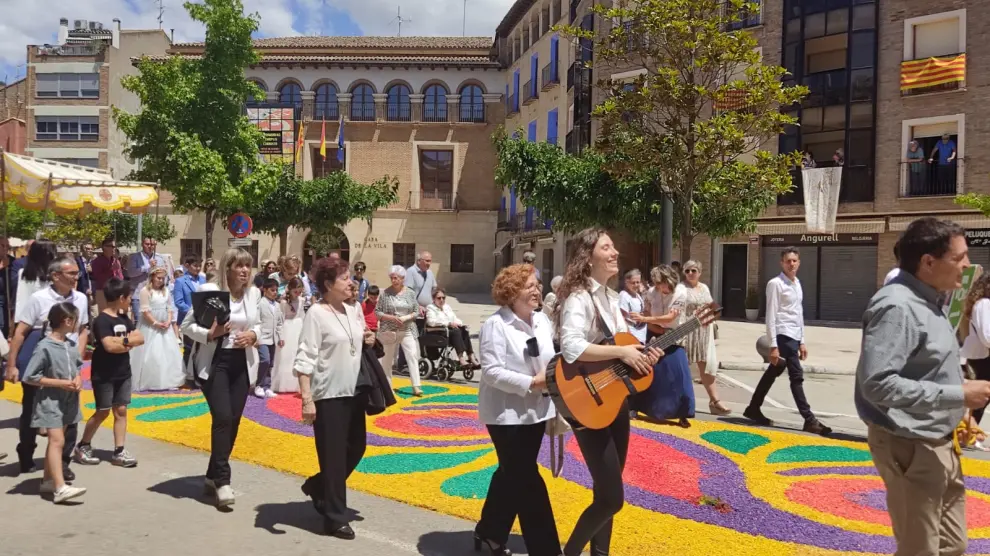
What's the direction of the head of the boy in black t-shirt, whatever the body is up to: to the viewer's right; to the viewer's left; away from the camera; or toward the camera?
to the viewer's right

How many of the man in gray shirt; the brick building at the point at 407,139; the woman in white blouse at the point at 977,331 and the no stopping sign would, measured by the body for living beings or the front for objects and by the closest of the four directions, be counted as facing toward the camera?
2

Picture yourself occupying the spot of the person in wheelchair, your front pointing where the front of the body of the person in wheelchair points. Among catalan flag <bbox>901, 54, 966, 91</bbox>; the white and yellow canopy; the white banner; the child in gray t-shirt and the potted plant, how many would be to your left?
3

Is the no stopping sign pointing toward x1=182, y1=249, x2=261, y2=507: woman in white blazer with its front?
yes

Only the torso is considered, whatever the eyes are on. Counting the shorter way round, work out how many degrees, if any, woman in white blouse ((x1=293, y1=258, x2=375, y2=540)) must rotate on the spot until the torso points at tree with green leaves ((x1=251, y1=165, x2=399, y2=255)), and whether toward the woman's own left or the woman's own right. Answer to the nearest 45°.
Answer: approximately 135° to the woman's own left

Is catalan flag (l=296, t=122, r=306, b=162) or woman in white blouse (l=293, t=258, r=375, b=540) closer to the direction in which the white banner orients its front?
the woman in white blouse

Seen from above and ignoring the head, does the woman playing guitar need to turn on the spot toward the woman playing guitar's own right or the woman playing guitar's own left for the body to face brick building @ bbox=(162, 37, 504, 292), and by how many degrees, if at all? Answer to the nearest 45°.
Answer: approximately 135° to the woman playing guitar's own left

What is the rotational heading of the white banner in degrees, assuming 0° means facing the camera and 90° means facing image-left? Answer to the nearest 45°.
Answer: approximately 0°

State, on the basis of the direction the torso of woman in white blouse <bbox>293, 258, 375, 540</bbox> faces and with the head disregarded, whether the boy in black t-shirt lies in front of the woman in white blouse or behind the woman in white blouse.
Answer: behind

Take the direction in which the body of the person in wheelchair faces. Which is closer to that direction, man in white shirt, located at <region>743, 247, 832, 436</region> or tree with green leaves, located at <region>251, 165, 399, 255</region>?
the man in white shirt
